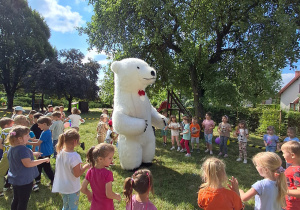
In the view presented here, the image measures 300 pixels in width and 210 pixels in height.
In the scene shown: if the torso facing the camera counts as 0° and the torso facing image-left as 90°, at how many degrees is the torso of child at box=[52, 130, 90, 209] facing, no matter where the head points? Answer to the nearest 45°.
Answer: approximately 225°

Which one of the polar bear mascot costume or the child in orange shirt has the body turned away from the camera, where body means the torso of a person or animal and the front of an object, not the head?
the child in orange shirt

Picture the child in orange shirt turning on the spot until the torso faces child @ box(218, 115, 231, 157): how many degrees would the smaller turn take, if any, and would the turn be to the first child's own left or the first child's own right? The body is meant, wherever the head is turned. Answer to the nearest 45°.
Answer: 0° — they already face them

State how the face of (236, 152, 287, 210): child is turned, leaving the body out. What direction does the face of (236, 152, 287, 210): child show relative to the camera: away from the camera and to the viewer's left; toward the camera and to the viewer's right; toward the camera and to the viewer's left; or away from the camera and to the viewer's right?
away from the camera and to the viewer's left

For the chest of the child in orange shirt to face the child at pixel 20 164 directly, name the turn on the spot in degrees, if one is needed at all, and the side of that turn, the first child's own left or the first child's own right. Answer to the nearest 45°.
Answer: approximately 90° to the first child's own left

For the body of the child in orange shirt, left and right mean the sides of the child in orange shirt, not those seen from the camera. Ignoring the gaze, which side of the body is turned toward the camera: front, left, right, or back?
back

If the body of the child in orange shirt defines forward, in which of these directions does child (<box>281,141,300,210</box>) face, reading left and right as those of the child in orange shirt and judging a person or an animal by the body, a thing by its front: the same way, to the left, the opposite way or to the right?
to the left

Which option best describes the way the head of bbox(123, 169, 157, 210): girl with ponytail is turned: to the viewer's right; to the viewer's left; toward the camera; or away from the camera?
away from the camera
